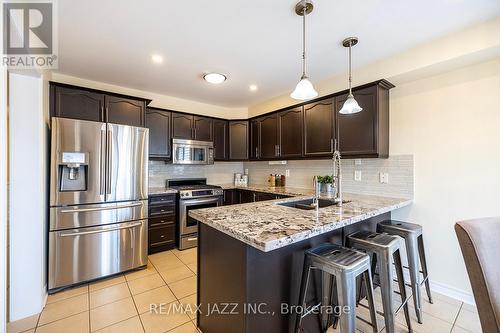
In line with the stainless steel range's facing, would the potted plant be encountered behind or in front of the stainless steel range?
in front

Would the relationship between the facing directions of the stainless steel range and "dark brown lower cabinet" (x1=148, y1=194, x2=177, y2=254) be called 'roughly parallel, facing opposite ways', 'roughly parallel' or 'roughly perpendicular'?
roughly parallel

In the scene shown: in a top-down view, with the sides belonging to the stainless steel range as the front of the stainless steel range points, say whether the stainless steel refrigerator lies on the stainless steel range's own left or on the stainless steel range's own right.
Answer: on the stainless steel range's own right

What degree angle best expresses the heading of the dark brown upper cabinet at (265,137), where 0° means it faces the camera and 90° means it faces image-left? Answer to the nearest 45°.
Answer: approximately 45°

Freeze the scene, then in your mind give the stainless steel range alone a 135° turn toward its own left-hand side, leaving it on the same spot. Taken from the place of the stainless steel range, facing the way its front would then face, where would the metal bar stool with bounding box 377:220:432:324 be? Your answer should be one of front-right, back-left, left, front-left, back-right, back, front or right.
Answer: back-right

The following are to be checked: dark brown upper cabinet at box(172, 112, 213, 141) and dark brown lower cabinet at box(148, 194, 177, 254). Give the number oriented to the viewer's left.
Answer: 0

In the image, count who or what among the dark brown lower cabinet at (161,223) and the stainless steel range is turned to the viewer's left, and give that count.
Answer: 0

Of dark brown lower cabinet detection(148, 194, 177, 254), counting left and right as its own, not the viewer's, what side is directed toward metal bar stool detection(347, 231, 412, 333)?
front

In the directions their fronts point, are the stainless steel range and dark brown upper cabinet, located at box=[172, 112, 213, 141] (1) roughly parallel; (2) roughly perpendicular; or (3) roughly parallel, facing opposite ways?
roughly parallel

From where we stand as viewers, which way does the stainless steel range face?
facing the viewer and to the right of the viewer

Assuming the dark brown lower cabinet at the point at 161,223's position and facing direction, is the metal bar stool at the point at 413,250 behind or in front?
in front

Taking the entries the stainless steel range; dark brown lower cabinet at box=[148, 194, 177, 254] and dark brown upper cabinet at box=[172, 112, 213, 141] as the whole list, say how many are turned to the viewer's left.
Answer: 0

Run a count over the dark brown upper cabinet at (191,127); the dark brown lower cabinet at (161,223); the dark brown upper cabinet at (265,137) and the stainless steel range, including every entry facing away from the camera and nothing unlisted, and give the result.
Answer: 0

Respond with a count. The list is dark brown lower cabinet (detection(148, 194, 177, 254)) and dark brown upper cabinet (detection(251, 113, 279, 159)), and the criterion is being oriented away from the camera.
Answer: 0

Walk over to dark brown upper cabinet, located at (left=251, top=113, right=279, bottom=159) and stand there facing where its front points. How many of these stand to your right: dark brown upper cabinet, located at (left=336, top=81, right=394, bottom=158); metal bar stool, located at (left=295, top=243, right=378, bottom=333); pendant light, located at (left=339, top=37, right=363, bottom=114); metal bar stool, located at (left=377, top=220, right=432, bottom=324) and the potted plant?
0
